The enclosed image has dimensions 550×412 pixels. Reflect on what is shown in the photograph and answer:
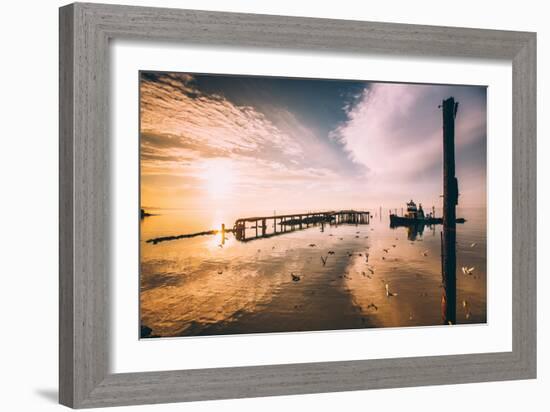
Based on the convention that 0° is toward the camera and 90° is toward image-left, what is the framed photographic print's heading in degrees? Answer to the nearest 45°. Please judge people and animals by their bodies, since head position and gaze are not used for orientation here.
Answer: approximately 315°
